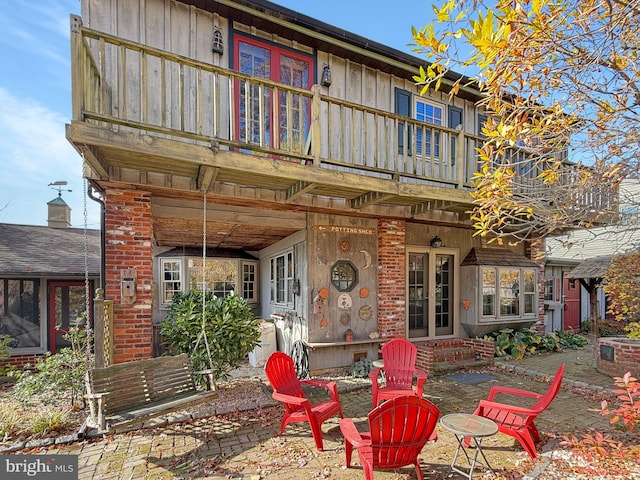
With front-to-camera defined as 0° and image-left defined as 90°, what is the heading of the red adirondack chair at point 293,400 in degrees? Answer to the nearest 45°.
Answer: approximately 315°

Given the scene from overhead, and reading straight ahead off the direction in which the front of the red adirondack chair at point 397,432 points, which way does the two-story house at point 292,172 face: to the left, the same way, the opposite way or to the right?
the opposite way

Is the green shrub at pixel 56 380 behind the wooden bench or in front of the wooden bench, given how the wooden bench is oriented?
behind

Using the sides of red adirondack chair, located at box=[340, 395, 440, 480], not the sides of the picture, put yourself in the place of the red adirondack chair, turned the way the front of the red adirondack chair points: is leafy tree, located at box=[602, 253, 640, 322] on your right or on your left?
on your right

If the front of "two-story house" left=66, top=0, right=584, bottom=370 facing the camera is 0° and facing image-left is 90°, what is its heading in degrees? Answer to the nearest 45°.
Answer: approximately 315°

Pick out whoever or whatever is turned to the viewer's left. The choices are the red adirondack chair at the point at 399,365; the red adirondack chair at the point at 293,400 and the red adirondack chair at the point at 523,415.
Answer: the red adirondack chair at the point at 523,415

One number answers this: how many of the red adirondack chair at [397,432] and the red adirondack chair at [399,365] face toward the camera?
1
